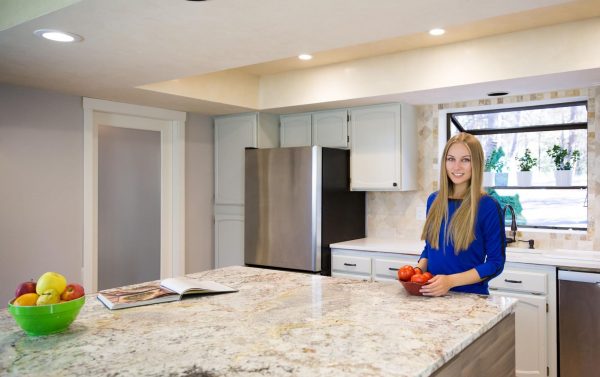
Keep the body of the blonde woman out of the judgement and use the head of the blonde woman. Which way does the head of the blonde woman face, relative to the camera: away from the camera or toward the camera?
toward the camera

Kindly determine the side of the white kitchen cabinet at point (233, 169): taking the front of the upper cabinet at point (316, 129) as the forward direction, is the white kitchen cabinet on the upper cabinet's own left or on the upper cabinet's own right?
on the upper cabinet's own right

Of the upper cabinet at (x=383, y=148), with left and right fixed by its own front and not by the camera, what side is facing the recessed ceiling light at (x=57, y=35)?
front

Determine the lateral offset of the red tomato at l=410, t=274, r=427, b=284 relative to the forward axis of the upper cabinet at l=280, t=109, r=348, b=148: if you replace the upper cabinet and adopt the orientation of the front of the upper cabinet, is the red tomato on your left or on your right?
on your left

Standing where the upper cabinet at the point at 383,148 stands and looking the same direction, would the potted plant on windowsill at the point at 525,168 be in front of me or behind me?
behind

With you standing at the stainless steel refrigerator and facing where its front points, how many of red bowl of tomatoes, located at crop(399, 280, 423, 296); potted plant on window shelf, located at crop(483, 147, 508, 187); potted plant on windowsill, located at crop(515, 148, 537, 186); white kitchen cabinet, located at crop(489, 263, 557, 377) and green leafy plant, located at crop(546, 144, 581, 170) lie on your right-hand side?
0

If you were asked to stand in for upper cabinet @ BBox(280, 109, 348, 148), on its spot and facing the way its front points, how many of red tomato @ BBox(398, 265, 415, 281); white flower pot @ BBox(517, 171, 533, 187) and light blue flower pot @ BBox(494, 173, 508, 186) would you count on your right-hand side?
0

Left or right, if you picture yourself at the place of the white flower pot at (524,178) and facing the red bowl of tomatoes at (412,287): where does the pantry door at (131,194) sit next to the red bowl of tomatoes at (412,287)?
right

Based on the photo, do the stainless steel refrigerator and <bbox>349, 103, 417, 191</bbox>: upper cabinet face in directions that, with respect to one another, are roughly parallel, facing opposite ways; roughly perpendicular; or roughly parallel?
roughly parallel

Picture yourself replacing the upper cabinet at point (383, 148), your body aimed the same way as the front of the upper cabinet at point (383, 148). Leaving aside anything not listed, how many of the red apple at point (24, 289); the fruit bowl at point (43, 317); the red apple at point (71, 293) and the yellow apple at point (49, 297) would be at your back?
0

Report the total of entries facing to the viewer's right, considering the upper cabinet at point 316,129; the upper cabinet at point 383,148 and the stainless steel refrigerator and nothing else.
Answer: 0

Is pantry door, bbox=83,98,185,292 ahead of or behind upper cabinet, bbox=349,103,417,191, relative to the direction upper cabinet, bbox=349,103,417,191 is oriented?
ahead

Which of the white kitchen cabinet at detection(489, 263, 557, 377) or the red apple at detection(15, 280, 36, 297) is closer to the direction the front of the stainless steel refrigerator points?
the red apple

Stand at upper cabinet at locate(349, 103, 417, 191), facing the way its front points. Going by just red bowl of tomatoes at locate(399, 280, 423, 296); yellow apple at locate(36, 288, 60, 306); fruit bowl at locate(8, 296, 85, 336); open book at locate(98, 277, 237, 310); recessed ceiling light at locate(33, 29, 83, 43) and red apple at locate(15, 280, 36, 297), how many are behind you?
0

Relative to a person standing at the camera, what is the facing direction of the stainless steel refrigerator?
facing the viewer and to the left of the viewer

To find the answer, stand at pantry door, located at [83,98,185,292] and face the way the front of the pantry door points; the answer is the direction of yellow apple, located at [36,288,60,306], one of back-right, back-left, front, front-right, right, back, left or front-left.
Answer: front-right

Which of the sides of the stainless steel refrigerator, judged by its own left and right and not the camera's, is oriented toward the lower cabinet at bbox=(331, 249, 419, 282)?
left

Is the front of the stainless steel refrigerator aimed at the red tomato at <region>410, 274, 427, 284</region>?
no
